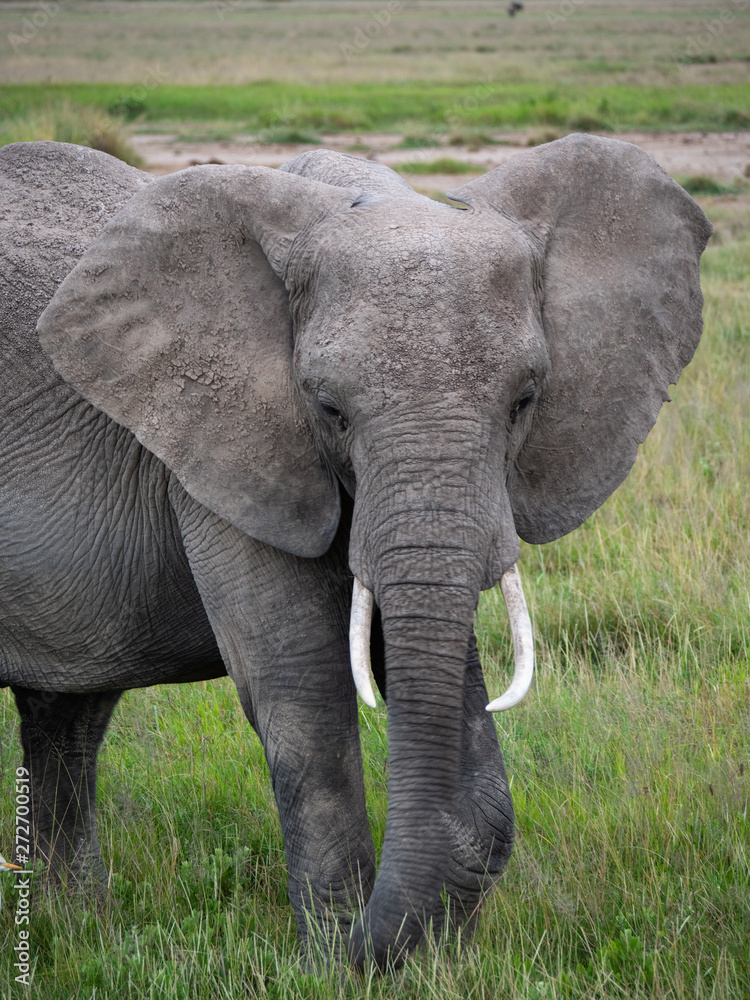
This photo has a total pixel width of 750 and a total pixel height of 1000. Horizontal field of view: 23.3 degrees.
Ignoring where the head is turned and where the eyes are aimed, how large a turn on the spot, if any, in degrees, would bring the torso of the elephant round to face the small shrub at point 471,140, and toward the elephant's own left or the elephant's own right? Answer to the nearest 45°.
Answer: approximately 135° to the elephant's own left

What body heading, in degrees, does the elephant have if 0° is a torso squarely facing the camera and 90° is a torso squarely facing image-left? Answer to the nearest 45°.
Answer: approximately 315°

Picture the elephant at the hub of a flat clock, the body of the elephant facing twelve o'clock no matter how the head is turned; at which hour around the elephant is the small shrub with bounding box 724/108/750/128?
The small shrub is roughly at 8 o'clock from the elephant.

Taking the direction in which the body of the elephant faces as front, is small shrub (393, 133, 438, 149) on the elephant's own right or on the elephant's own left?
on the elephant's own left

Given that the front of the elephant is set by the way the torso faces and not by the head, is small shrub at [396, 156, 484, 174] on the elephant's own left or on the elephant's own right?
on the elephant's own left

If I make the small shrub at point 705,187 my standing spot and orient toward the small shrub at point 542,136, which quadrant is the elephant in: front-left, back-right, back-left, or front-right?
back-left

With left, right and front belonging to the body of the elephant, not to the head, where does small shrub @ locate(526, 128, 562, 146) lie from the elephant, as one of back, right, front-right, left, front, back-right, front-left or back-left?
back-left

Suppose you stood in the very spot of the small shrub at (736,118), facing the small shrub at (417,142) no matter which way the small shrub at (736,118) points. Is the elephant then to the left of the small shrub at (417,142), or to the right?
left

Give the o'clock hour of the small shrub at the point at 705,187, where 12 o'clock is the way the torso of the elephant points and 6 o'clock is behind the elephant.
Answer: The small shrub is roughly at 8 o'clock from the elephant.
